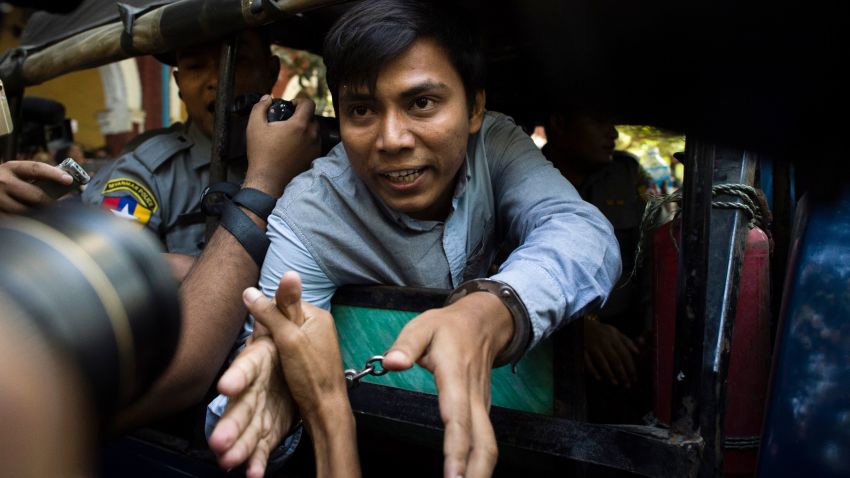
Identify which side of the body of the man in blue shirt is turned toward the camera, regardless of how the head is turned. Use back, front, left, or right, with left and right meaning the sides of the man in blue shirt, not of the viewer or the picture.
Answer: front

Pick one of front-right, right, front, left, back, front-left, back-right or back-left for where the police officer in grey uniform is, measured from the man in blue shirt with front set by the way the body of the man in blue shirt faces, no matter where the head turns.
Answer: back-right

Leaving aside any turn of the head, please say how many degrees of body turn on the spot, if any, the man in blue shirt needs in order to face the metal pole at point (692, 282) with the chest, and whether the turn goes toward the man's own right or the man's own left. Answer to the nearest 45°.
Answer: approximately 45° to the man's own left

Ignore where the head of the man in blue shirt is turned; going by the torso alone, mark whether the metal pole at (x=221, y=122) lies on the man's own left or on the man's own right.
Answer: on the man's own right

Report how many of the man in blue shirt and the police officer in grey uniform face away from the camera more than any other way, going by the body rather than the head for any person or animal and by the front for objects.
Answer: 0

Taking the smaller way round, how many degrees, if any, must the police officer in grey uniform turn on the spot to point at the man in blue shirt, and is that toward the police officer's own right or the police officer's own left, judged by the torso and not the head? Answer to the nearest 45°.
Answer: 0° — they already face them

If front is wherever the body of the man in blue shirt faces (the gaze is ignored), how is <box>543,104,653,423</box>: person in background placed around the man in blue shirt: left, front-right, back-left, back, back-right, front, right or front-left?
back-left
